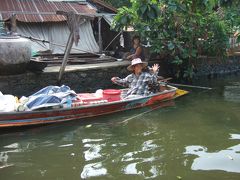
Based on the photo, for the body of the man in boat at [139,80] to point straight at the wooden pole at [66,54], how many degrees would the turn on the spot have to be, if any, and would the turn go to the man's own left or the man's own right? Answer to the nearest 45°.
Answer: approximately 90° to the man's own right

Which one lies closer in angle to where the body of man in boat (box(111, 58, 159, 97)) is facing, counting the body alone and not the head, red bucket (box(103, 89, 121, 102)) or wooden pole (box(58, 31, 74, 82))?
the red bucket

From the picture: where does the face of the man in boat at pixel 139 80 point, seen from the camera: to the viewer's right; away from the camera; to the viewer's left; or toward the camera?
toward the camera

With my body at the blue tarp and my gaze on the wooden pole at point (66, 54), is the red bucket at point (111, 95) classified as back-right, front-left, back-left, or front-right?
front-right

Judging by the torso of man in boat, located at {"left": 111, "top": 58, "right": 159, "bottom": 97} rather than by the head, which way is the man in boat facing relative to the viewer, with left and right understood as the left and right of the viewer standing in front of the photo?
facing the viewer and to the left of the viewer

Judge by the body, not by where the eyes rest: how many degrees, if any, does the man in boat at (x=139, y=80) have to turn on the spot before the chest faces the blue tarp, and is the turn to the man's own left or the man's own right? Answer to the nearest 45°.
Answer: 0° — they already face it

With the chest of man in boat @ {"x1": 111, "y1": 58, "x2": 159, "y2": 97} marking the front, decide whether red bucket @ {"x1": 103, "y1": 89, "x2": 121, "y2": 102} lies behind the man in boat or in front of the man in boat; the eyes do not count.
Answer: in front
